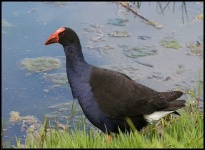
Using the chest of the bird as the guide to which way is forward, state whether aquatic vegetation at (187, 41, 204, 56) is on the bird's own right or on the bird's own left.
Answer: on the bird's own right

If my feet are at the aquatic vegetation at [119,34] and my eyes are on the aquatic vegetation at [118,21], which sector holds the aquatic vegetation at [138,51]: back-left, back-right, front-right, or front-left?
back-right

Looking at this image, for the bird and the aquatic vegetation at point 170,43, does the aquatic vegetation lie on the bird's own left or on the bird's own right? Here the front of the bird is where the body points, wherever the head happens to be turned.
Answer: on the bird's own right

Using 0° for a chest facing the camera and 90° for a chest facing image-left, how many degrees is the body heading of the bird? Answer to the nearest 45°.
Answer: approximately 90°

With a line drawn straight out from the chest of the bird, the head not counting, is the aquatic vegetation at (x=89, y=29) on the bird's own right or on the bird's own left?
on the bird's own right

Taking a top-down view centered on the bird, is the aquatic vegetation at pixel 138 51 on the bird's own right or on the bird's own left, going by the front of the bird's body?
on the bird's own right

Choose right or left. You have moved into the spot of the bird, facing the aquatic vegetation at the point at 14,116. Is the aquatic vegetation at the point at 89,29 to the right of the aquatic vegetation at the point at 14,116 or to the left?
right

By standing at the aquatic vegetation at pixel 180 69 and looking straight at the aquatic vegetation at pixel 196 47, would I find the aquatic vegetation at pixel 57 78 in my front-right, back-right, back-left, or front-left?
back-left

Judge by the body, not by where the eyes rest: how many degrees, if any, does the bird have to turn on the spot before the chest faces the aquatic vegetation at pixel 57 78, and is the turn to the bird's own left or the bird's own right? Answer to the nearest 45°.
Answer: approximately 45° to the bird's own right

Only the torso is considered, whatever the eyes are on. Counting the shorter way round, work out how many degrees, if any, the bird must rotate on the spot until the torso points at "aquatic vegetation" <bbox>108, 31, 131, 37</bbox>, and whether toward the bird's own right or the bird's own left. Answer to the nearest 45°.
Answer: approximately 90° to the bird's own right

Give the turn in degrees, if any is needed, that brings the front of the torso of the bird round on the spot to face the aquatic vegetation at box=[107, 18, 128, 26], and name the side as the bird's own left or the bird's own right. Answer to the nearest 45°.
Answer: approximately 90° to the bird's own right
